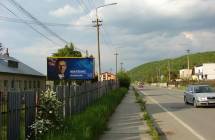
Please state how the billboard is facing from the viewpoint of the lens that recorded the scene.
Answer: facing the viewer

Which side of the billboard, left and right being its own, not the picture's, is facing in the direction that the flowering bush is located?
front
